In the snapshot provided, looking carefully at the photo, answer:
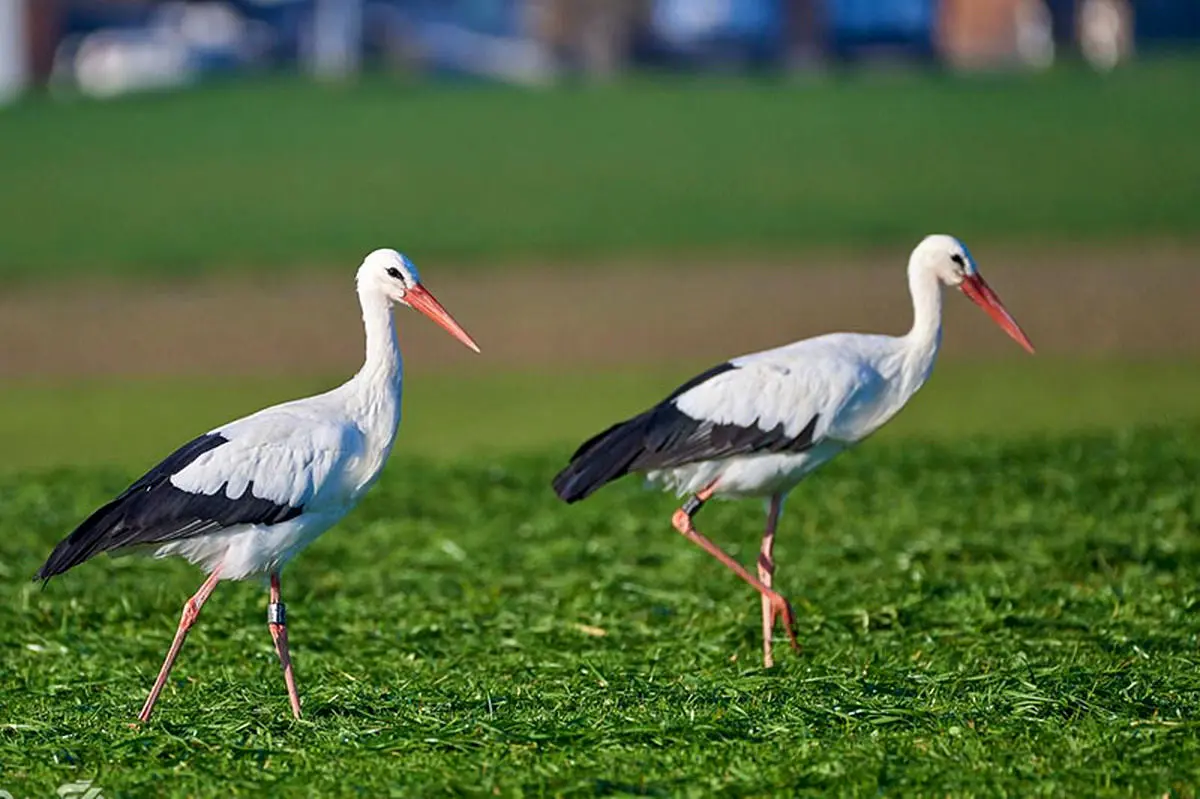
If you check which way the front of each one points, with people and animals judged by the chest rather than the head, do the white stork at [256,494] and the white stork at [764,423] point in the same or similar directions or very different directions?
same or similar directions

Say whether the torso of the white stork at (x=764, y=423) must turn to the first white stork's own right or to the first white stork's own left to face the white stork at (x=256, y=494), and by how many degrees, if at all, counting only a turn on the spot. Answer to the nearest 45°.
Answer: approximately 135° to the first white stork's own right

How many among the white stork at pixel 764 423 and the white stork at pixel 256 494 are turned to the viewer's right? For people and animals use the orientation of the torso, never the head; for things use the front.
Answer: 2

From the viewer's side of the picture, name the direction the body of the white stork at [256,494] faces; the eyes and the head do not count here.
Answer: to the viewer's right

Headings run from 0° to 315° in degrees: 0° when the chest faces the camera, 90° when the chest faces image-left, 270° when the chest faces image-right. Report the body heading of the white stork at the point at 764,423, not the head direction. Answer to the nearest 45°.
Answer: approximately 270°

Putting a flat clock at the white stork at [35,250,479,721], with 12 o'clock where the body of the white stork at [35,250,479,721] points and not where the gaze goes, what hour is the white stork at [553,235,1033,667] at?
the white stork at [553,235,1033,667] is roughly at 11 o'clock from the white stork at [35,250,479,721].
